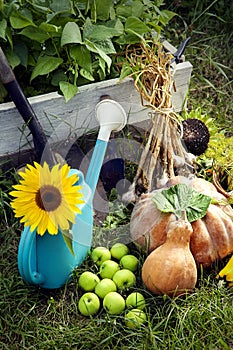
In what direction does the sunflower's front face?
toward the camera

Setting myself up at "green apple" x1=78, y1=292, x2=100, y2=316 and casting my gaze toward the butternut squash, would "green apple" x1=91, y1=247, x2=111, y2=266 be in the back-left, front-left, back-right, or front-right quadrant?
front-left

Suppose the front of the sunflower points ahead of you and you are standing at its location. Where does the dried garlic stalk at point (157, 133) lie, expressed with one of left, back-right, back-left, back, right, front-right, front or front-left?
back-left

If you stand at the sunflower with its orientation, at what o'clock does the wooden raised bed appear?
The wooden raised bed is roughly at 7 o'clock from the sunflower.

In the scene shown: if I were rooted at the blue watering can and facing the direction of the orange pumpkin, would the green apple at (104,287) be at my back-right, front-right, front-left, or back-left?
front-right

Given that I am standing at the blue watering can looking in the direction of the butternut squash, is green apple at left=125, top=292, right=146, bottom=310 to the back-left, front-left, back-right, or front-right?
front-right
